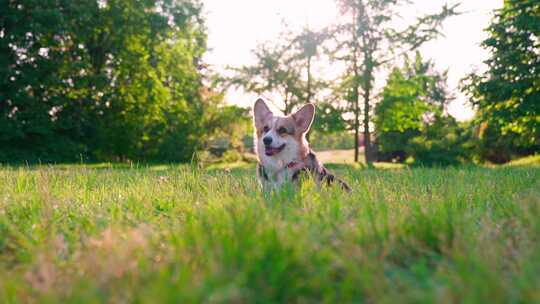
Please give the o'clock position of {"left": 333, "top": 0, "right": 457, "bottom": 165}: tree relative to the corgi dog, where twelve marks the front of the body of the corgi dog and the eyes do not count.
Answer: The tree is roughly at 5 o'clock from the corgi dog.

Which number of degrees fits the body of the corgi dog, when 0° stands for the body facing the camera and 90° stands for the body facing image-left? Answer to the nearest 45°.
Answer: approximately 45°

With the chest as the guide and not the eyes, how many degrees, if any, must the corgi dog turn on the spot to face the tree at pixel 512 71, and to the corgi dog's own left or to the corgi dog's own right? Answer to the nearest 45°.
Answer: approximately 180°

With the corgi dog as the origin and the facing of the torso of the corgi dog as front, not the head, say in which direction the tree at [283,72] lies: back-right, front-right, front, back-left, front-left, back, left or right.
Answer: back-right
